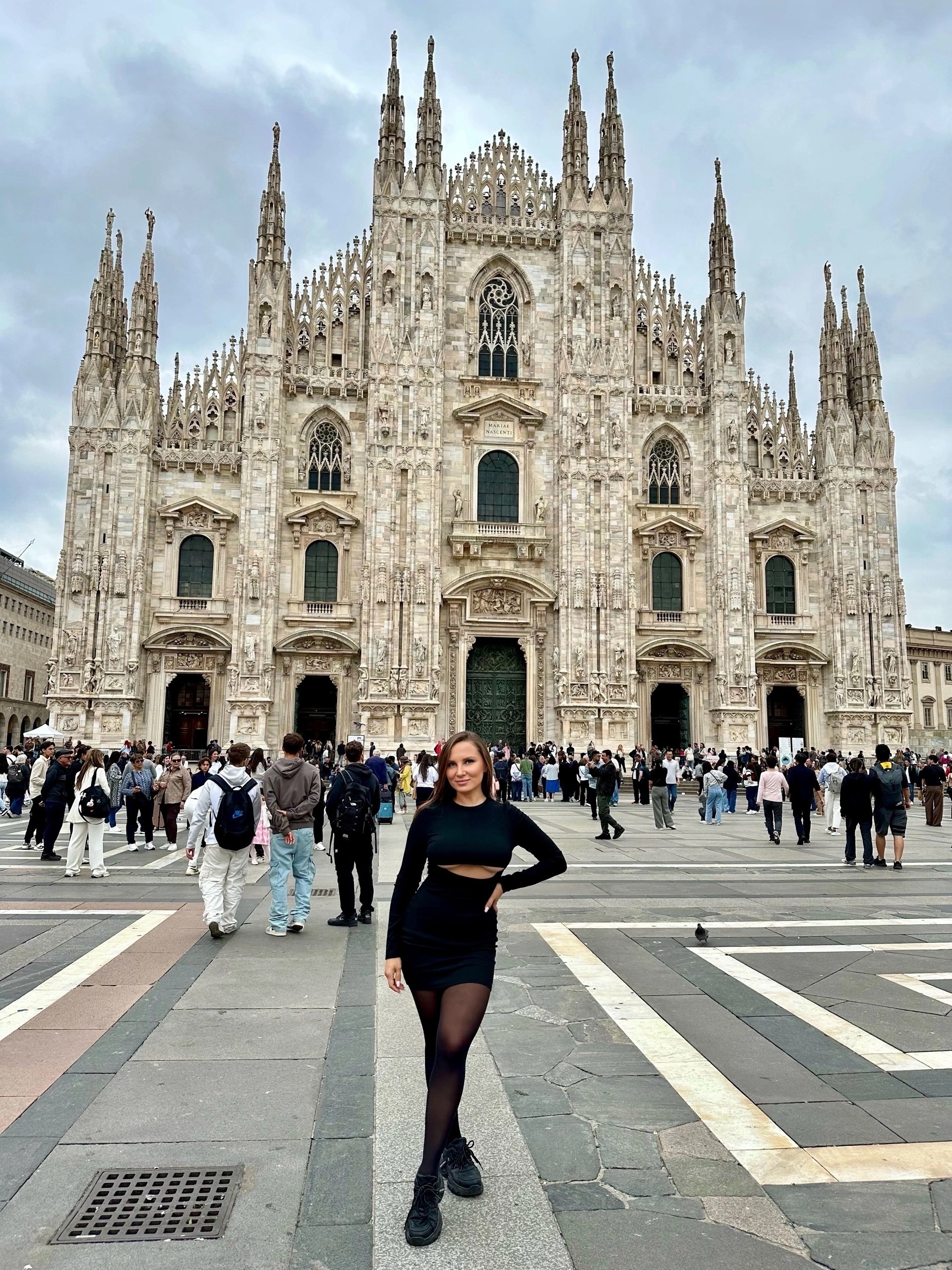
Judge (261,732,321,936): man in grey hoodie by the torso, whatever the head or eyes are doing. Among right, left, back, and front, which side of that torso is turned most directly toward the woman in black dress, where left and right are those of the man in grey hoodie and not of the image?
back

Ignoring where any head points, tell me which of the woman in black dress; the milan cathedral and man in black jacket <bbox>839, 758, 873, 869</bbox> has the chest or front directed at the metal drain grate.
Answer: the milan cathedral

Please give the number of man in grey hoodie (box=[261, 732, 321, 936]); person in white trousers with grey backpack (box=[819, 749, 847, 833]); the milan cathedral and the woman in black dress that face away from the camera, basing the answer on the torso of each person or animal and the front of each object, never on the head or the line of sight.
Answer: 2

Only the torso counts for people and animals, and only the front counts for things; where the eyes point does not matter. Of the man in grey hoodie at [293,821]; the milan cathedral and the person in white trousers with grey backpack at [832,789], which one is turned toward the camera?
the milan cathedral

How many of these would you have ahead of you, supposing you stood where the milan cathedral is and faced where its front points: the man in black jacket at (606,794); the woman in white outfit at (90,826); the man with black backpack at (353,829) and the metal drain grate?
4

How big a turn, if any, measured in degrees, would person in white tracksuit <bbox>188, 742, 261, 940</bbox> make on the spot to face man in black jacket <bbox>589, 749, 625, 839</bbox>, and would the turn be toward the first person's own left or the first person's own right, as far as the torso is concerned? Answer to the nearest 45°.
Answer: approximately 45° to the first person's own right

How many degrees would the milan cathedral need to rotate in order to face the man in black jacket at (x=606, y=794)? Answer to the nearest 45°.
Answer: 0° — it already faces them

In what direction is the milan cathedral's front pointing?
toward the camera

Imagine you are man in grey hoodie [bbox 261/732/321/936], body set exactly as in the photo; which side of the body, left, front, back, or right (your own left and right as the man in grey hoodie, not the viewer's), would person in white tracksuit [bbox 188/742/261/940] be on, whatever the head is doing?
left

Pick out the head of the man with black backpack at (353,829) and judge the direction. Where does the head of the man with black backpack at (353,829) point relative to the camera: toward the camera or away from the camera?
away from the camera

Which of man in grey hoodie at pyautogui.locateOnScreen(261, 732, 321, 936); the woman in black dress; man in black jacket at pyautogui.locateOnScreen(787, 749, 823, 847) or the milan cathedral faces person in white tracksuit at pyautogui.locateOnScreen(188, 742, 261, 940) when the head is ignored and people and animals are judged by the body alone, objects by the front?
the milan cathedral

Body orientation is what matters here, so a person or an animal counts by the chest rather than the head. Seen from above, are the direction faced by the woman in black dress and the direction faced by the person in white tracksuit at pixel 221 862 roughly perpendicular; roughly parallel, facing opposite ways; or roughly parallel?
roughly parallel, facing opposite ways

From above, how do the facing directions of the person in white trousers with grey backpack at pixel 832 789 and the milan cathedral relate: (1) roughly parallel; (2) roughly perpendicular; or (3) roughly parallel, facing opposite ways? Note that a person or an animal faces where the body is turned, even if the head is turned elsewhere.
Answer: roughly parallel, facing opposite ways

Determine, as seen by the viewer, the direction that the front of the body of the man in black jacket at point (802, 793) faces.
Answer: away from the camera

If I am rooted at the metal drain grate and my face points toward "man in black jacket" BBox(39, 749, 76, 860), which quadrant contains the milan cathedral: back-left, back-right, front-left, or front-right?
front-right

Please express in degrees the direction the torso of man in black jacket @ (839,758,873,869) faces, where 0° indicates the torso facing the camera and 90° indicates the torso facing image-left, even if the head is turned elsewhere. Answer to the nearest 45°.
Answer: approximately 180°

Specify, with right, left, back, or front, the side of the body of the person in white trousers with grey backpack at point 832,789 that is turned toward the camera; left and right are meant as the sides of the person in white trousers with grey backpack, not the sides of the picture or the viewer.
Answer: back

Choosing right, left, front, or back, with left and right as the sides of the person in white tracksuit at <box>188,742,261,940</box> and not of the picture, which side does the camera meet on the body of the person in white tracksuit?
back

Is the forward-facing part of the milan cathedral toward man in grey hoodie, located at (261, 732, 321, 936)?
yes

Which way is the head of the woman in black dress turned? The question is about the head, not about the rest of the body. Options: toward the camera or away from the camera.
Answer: toward the camera

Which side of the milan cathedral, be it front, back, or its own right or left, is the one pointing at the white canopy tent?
right
